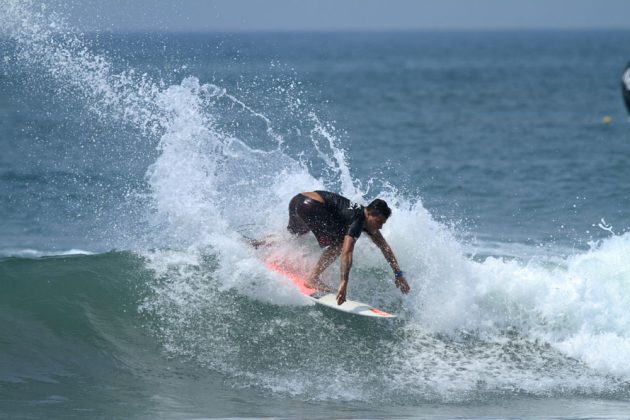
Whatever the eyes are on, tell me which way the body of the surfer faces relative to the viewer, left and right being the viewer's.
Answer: facing to the right of the viewer
